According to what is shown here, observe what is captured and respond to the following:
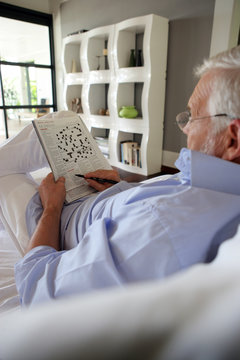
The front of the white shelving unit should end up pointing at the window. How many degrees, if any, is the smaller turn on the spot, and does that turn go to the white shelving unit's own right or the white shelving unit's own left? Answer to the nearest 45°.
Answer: approximately 90° to the white shelving unit's own right

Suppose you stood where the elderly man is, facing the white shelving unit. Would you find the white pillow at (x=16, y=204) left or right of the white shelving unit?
left

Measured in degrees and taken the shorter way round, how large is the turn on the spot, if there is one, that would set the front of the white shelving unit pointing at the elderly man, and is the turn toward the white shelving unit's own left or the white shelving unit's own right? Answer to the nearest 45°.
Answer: approximately 45° to the white shelving unit's own left

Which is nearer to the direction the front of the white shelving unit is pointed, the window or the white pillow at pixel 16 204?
the white pillow

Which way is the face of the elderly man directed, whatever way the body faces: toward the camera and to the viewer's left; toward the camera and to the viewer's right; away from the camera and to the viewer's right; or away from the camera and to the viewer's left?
away from the camera and to the viewer's left

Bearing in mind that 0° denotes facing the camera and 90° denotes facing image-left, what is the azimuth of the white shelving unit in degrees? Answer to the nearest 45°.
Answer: approximately 45°
